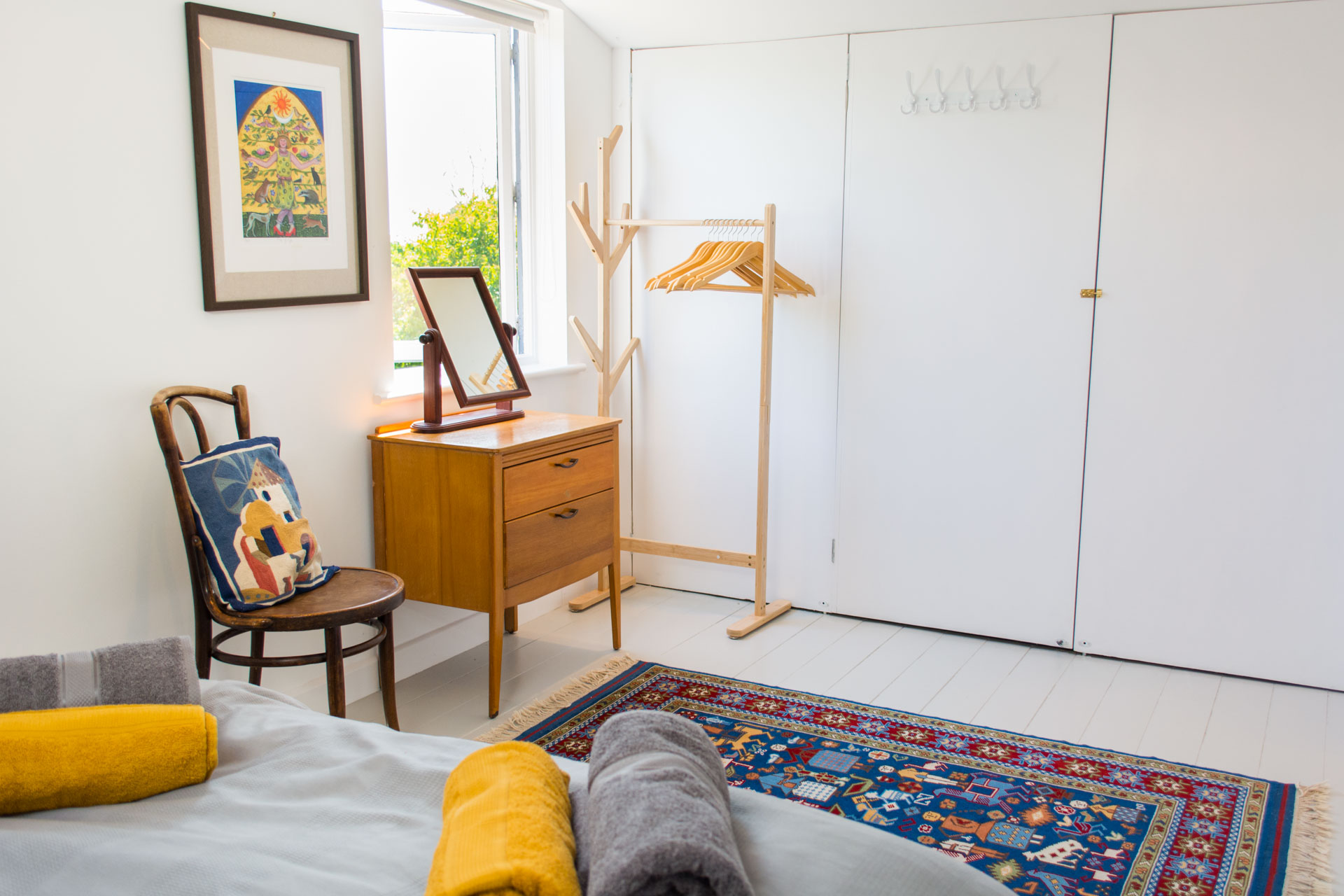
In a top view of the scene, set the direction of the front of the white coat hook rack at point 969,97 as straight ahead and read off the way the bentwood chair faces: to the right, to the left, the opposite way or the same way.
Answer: to the left

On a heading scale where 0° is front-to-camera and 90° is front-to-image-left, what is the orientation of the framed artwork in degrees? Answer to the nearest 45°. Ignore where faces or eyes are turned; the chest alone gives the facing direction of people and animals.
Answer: approximately 315°

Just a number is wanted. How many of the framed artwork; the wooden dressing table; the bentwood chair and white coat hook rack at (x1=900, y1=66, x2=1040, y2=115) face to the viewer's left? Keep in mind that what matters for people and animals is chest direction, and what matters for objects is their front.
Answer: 0

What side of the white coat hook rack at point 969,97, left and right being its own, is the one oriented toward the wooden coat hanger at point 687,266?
right

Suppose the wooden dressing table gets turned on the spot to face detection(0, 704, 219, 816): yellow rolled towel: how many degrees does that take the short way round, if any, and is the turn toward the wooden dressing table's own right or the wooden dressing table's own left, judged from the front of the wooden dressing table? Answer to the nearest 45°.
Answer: approximately 45° to the wooden dressing table's own right

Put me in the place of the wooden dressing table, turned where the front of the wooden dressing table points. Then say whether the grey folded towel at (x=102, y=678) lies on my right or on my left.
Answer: on my right

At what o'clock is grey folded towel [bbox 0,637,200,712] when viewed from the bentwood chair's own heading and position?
The grey folded towel is roughly at 2 o'clock from the bentwood chair.

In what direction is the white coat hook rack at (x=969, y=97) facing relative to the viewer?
toward the camera

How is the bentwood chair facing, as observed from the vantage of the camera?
facing the viewer and to the right of the viewer

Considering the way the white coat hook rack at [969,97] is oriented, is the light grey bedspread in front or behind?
in front

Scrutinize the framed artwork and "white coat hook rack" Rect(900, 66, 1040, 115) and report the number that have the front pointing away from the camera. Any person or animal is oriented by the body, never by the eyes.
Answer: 0

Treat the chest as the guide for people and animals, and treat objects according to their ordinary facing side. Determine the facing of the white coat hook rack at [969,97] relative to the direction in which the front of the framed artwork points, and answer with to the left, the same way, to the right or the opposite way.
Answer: to the right

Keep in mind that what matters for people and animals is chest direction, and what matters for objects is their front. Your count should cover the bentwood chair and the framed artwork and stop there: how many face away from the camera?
0

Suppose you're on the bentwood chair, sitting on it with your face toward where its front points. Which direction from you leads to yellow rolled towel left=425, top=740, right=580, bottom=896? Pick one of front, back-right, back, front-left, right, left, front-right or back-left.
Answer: front-right

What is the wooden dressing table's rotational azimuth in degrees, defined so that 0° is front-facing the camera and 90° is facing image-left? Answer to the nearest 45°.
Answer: approximately 315°

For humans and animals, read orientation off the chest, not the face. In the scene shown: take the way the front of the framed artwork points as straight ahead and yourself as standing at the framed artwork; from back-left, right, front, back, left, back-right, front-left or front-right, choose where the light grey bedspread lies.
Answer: front-right

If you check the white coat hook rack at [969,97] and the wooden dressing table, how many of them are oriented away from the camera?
0

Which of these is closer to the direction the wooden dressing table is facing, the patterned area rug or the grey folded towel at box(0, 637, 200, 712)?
the patterned area rug

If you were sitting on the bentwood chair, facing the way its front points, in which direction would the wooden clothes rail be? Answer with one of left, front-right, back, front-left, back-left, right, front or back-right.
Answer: left

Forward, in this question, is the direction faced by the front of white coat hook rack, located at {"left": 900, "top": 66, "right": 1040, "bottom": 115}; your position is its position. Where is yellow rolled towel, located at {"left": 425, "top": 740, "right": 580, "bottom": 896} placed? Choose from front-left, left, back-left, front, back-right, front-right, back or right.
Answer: front
